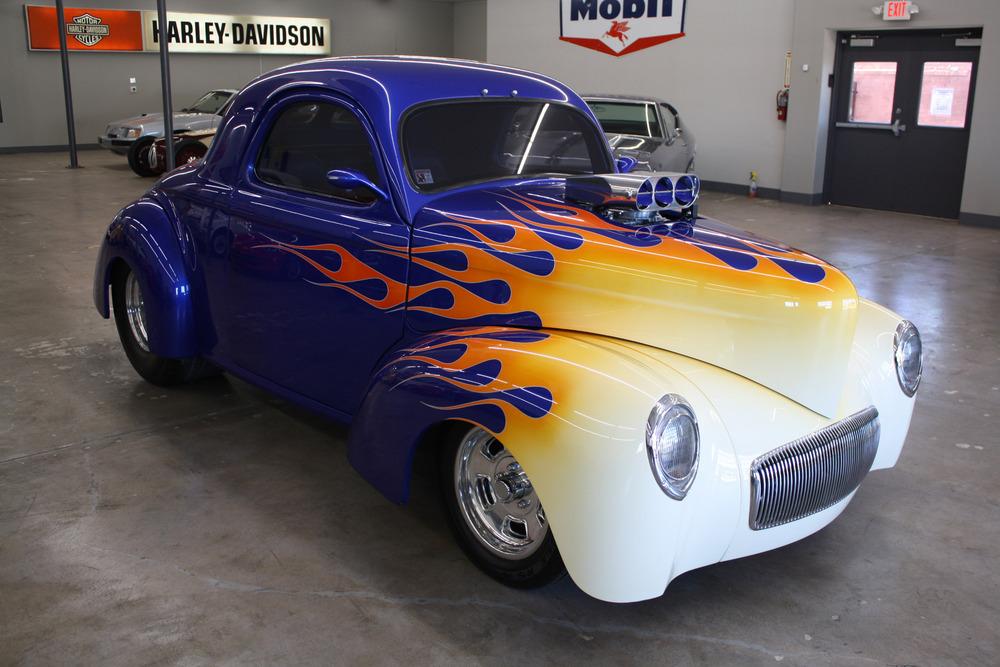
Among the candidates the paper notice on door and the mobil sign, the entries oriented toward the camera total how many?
2

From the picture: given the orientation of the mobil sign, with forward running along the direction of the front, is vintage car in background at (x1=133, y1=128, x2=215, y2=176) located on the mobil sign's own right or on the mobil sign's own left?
on the mobil sign's own right

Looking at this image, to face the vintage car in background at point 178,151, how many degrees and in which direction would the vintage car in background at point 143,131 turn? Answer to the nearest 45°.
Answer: approximately 90° to its left

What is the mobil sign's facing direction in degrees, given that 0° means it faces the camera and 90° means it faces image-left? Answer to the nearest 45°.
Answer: approximately 0°

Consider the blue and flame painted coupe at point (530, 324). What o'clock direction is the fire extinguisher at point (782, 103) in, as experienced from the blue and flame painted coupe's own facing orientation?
The fire extinguisher is roughly at 8 o'clock from the blue and flame painted coupe.

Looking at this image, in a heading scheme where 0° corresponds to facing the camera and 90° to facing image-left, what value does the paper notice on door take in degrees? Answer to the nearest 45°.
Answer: approximately 0°

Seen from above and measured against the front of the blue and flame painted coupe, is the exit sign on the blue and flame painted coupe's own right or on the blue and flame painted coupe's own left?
on the blue and flame painted coupe's own left

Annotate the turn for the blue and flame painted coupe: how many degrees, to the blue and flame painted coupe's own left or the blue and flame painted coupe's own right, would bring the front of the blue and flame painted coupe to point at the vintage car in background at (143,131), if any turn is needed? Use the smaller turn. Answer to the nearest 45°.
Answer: approximately 180°

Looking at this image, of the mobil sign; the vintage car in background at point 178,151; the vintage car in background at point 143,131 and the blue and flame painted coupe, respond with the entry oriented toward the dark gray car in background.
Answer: the mobil sign

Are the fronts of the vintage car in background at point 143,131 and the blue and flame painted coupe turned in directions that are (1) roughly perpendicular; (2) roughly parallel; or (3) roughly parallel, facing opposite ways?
roughly perpendicular
